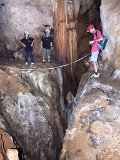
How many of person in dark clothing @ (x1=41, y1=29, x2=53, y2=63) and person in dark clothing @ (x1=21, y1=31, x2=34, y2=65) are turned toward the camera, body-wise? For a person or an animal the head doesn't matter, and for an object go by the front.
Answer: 2

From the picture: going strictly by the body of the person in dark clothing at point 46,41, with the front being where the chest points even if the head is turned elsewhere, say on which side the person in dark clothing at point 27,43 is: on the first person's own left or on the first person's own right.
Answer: on the first person's own right

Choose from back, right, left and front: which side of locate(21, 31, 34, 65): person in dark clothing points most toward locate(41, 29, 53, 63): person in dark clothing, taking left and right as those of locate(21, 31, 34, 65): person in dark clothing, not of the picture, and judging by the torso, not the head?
left

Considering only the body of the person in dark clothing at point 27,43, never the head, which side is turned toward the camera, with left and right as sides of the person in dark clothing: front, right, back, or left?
front

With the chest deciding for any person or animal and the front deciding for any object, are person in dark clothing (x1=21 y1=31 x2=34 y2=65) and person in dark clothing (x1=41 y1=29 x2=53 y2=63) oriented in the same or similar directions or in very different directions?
same or similar directions

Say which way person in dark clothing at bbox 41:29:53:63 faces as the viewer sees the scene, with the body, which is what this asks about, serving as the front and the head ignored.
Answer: toward the camera
